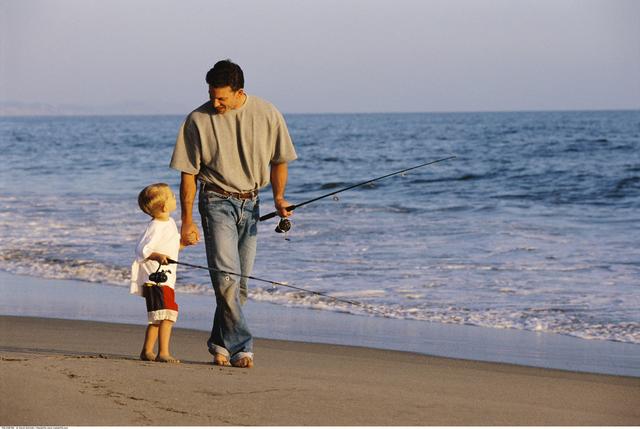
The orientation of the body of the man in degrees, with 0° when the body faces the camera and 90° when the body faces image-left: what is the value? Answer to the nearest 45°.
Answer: approximately 0°

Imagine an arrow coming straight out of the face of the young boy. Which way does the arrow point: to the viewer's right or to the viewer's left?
to the viewer's right
